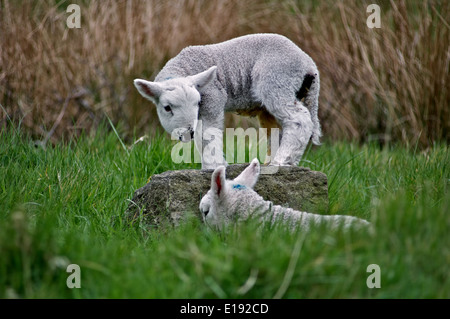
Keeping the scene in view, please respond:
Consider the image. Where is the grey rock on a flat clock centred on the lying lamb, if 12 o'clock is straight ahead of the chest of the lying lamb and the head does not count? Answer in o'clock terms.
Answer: The grey rock is roughly at 2 o'clock from the lying lamb.

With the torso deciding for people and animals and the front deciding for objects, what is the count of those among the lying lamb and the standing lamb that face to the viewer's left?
2

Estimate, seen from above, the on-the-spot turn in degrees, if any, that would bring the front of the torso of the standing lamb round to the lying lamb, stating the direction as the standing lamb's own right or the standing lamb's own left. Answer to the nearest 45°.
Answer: approximately 90° to the standing lamb's own left

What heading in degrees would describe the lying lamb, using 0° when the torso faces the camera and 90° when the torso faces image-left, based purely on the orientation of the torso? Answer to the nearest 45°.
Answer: approximately 90°

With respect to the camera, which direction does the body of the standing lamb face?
to the viewer's left

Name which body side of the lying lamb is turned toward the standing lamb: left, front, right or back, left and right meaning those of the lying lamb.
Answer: right
